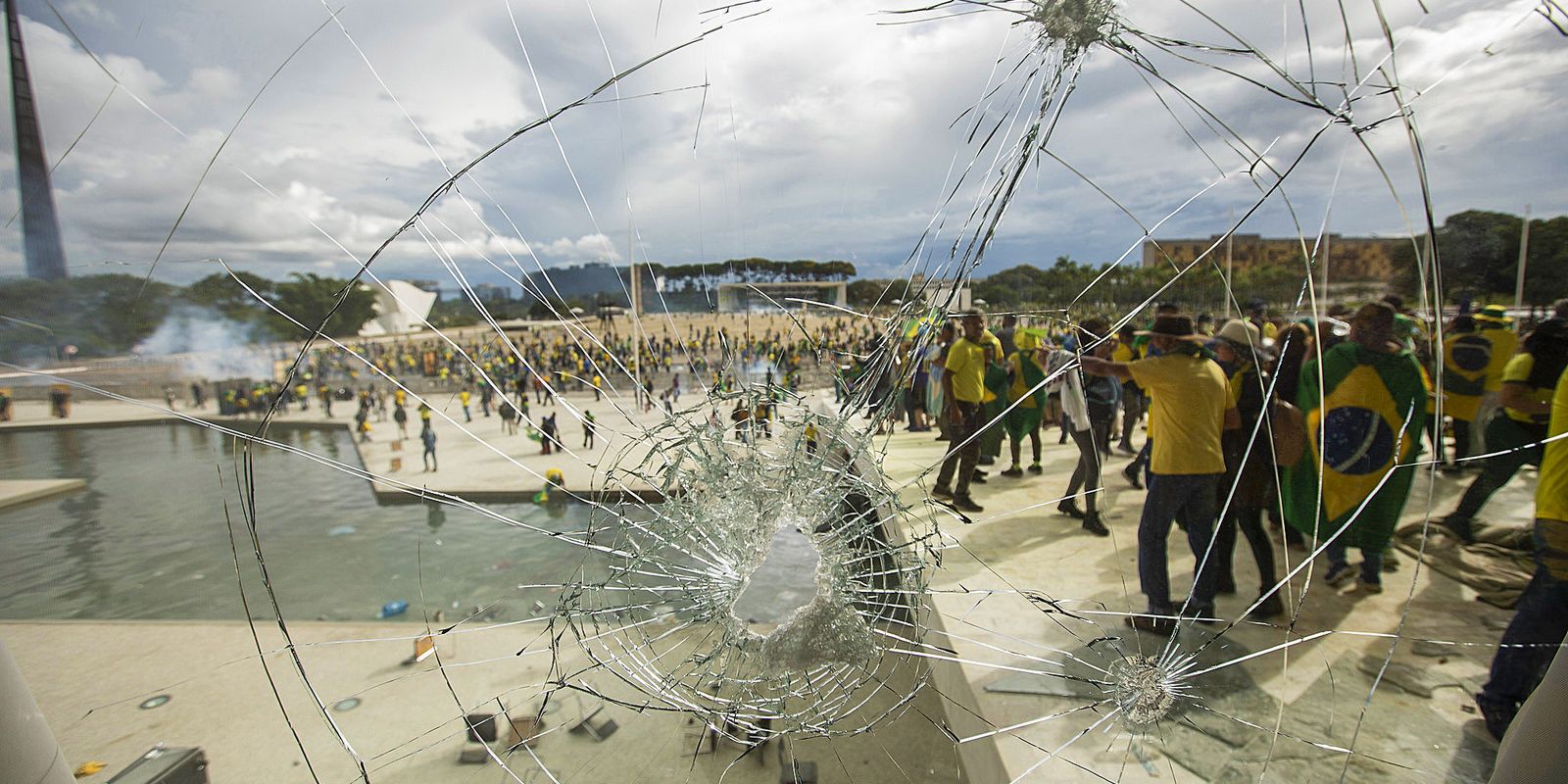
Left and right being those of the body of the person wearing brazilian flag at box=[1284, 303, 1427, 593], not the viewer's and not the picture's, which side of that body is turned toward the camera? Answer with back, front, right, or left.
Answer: back

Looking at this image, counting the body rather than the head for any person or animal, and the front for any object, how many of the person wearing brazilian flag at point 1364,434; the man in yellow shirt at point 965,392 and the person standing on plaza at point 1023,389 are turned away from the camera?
2

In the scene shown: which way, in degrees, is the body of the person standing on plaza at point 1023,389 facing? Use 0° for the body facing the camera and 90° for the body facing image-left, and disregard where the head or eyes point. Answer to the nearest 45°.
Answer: approximately 180°

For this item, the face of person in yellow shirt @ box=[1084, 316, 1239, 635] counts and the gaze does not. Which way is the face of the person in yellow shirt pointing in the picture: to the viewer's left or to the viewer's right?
to the viewer's left

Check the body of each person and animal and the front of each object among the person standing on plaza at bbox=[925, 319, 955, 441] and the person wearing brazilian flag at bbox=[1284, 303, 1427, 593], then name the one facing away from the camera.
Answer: the person wearing brazilian flag

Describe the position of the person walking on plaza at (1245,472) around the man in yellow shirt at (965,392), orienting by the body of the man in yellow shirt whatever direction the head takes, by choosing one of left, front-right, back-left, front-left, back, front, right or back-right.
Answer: front

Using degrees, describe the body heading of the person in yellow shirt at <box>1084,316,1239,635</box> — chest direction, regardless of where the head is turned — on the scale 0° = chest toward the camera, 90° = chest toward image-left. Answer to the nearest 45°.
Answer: approximately 135°
